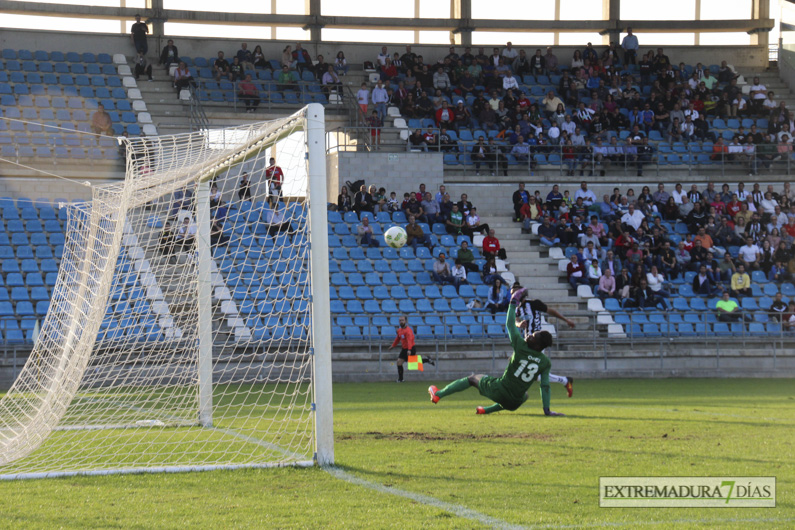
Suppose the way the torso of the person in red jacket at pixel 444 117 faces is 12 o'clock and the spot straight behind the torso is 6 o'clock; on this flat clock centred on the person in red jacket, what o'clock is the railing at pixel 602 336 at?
The railing is roughly at 11 o'clock from the person in red jacket.

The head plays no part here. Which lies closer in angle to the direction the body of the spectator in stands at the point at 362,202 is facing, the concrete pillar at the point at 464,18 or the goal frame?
the goal frame

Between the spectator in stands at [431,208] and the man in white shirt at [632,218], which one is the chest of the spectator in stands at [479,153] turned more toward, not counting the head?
the spectator in stands

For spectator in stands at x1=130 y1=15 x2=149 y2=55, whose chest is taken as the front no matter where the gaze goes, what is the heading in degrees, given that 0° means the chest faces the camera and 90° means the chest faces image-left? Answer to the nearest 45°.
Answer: approximately 0°

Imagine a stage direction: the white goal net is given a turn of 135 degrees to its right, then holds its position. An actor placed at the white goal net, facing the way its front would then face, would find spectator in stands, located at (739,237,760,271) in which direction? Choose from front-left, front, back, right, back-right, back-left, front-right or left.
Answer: back

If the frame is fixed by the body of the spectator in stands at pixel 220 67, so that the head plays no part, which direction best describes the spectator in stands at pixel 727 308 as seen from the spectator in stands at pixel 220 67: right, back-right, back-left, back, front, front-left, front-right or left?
front-left

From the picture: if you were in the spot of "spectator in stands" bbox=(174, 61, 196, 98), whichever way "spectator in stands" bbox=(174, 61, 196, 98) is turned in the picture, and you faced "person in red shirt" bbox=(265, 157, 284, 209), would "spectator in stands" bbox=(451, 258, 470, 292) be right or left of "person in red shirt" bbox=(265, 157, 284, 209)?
left

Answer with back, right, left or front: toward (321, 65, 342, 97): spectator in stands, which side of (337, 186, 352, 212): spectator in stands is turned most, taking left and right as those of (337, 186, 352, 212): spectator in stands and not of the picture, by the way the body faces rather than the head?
back

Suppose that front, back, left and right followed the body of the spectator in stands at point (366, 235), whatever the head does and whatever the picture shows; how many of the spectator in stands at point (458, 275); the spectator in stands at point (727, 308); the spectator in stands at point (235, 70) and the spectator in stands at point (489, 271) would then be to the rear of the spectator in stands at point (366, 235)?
1

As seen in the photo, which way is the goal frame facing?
to the viewer's right

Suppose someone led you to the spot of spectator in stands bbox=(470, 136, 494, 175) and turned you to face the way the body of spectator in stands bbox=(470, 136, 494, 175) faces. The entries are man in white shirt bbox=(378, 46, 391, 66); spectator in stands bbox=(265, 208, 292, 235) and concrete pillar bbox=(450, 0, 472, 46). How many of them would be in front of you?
1

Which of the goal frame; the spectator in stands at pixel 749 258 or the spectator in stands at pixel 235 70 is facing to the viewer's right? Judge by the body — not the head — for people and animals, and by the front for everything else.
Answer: the goal frame
